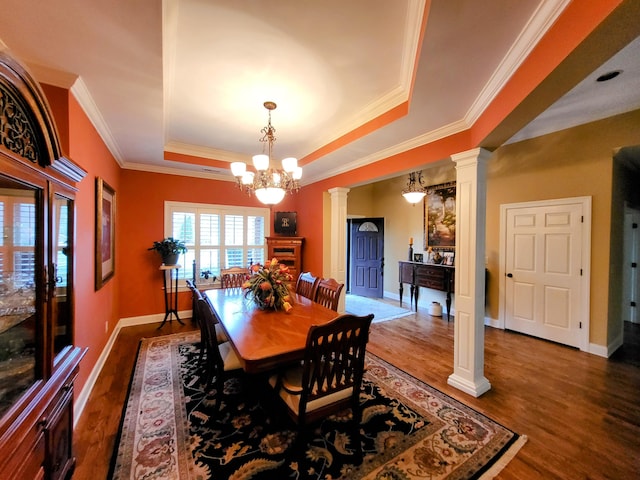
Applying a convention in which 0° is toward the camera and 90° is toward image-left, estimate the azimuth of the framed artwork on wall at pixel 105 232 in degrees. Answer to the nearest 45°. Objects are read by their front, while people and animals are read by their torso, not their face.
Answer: approximately 270°

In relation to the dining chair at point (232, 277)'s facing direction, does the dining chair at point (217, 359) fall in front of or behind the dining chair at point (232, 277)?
in front

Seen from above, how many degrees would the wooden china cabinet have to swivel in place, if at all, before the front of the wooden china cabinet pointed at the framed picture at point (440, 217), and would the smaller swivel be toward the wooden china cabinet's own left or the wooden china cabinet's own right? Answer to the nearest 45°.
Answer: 0° — it already faces it

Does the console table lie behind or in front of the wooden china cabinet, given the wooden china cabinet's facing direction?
in front

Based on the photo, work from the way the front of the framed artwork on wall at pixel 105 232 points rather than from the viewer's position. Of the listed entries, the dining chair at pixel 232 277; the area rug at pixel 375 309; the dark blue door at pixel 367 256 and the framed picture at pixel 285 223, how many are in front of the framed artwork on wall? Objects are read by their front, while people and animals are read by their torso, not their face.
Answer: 4

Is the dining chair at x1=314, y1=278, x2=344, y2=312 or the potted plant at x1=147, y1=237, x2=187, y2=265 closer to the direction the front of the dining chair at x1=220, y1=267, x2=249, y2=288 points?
the dining chair

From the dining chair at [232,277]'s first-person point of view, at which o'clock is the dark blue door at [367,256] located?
The dark blue door is roughly at 8 o'clock from the dining chair.

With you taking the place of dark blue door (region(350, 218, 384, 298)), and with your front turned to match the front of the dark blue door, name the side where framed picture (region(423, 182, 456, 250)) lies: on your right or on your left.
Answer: on your left

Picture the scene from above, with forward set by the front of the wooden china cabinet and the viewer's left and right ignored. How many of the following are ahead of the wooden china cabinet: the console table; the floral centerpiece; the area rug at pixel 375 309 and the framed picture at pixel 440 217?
4

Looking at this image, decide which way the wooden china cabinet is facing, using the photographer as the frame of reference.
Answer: facing to the right of the viewer

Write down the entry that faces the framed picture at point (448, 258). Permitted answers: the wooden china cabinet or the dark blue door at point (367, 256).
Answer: the wooden china cabinet
